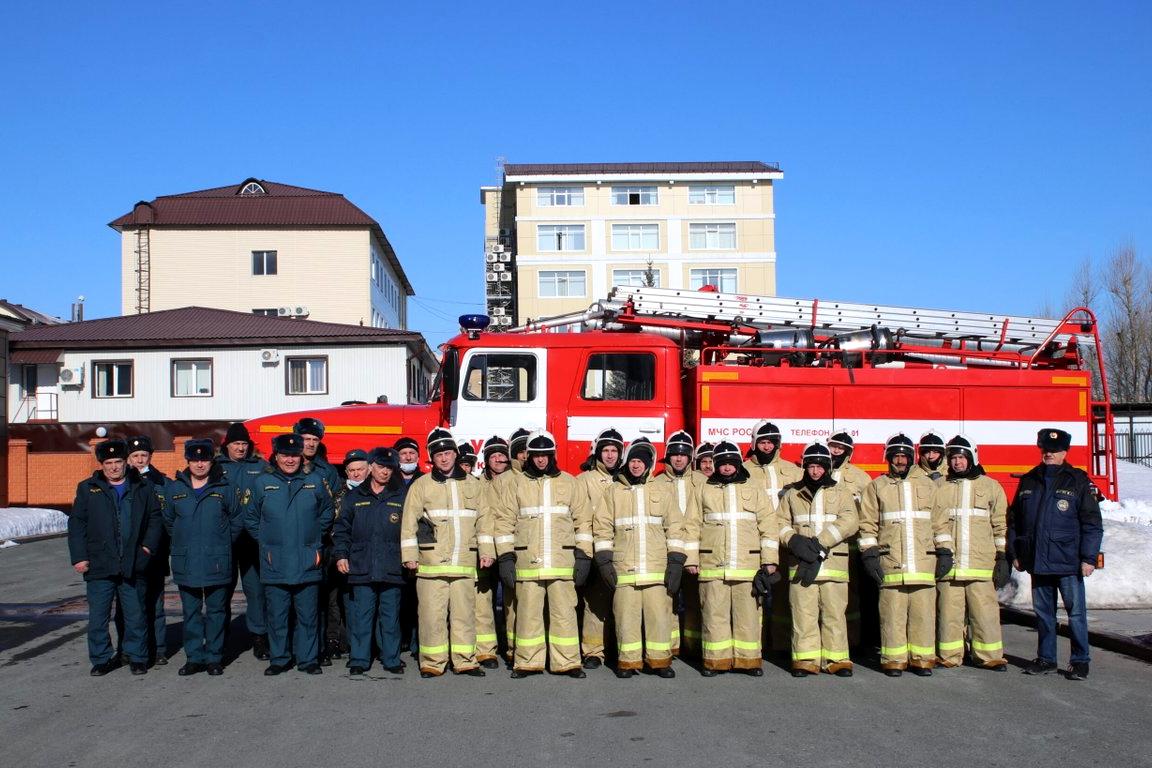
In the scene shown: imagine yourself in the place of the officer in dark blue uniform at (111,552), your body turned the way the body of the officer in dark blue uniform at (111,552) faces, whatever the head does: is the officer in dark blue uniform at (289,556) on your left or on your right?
on your left

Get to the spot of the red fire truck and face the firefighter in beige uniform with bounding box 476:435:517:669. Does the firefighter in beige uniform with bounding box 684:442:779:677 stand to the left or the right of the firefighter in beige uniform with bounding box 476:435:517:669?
left

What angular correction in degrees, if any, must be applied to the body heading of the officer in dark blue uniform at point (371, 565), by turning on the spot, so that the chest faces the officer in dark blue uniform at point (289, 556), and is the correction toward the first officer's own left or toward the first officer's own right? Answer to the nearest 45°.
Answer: approximately 90° to the first officer's own right

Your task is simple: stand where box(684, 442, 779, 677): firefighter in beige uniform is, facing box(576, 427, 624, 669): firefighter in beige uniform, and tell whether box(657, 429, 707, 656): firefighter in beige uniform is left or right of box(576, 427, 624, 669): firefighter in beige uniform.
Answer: right

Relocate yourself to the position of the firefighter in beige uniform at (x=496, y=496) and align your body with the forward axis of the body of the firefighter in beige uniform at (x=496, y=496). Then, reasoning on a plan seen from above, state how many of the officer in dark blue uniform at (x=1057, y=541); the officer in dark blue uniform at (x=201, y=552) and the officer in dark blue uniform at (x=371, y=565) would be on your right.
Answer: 2

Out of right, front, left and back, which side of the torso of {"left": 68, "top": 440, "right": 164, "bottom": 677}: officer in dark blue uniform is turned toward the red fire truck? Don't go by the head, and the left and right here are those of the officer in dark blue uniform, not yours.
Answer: left

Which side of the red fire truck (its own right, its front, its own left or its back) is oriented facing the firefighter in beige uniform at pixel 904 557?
left

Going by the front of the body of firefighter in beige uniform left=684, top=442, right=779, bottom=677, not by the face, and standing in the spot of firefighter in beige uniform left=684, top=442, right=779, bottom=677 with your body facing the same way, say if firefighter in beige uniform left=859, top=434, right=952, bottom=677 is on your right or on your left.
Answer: on your left

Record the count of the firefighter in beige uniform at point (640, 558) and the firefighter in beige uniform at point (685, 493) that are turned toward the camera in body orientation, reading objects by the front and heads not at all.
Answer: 2

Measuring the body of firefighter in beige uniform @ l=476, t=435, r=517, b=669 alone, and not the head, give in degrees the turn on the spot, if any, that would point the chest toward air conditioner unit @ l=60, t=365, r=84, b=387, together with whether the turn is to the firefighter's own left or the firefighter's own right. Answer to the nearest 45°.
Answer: approximately 135° to the firefighter's own right

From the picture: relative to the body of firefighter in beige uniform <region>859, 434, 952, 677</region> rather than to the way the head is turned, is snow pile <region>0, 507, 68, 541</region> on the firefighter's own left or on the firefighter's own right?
on the firefighter's own right
